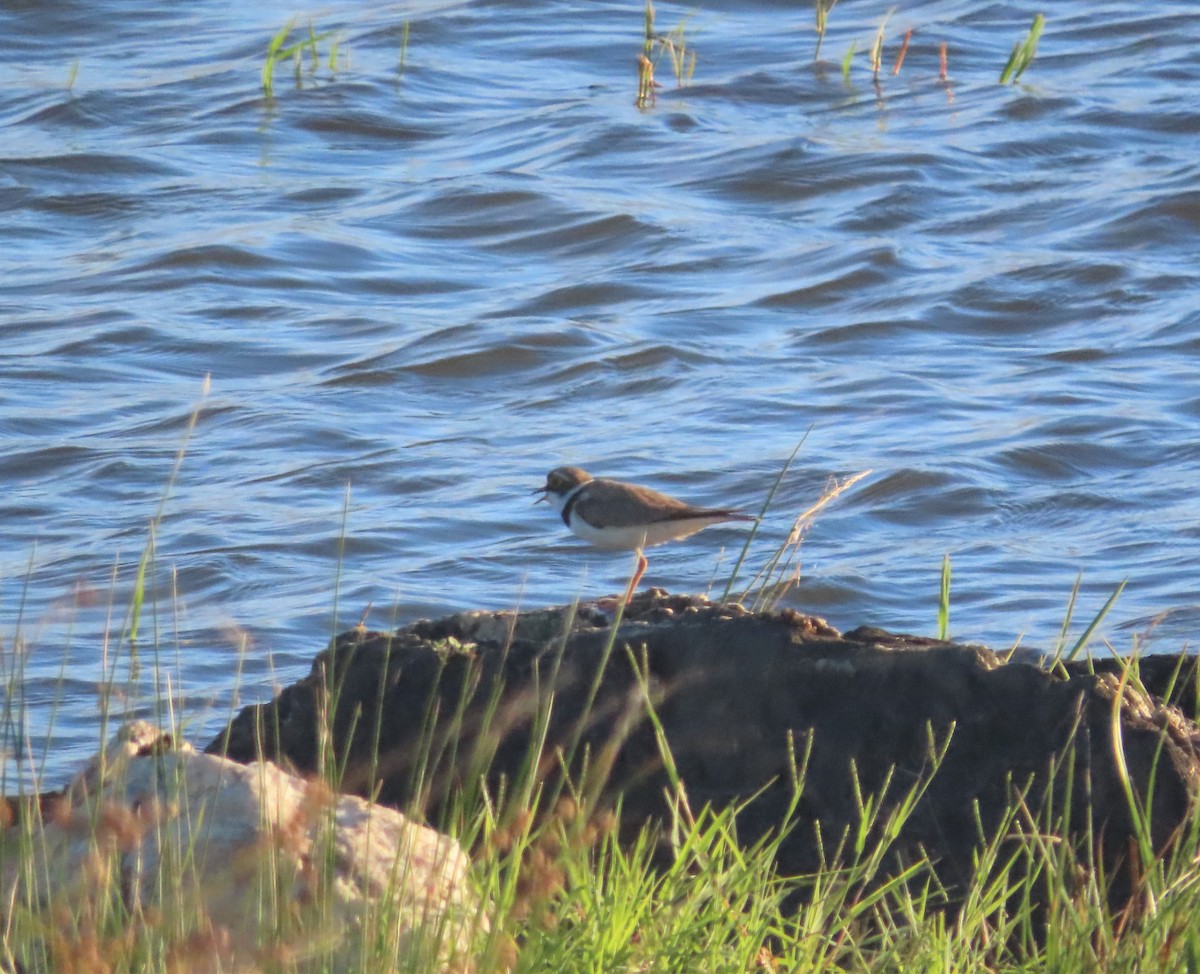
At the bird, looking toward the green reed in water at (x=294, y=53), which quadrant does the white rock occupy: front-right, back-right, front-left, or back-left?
back-left

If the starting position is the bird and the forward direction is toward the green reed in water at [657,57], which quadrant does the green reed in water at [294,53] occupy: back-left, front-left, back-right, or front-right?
front-left

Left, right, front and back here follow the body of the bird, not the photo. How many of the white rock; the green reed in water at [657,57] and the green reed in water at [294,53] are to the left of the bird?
1

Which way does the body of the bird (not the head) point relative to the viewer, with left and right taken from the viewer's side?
facing to the left of the viewer

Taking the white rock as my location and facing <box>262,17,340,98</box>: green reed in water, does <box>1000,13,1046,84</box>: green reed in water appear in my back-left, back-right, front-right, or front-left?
front-right

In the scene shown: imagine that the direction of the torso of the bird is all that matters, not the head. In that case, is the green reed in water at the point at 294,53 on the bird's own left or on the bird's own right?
on the bird's own right

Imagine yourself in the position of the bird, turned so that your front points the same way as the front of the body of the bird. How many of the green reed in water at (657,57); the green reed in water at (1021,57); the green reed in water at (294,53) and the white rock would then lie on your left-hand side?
1

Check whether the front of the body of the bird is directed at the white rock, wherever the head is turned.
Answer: no

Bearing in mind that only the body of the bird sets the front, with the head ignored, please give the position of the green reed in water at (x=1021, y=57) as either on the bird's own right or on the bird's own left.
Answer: on the bird's own right

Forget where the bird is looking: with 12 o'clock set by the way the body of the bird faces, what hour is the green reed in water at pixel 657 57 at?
The green reed in water is roughly at 3 o'clock from the bird.
